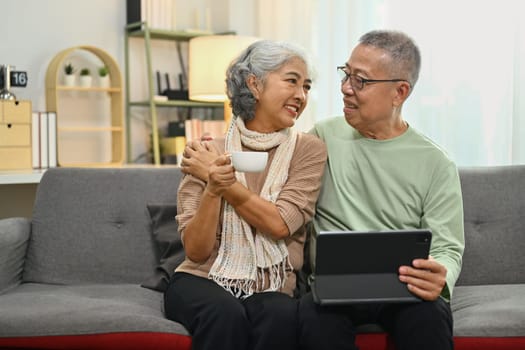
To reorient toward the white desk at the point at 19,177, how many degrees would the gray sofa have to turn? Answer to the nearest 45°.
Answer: approximately 135° to its right

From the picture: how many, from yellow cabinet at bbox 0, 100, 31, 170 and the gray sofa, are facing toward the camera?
2

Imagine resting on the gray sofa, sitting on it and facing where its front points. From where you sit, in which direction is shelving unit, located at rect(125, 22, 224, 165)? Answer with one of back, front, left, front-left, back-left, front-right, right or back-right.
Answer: back

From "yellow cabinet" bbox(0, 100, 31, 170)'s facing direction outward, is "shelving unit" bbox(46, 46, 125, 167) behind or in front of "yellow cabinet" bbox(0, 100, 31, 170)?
behind

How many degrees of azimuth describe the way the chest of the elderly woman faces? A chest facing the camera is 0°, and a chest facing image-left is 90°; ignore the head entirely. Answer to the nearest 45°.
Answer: approximately 0°
